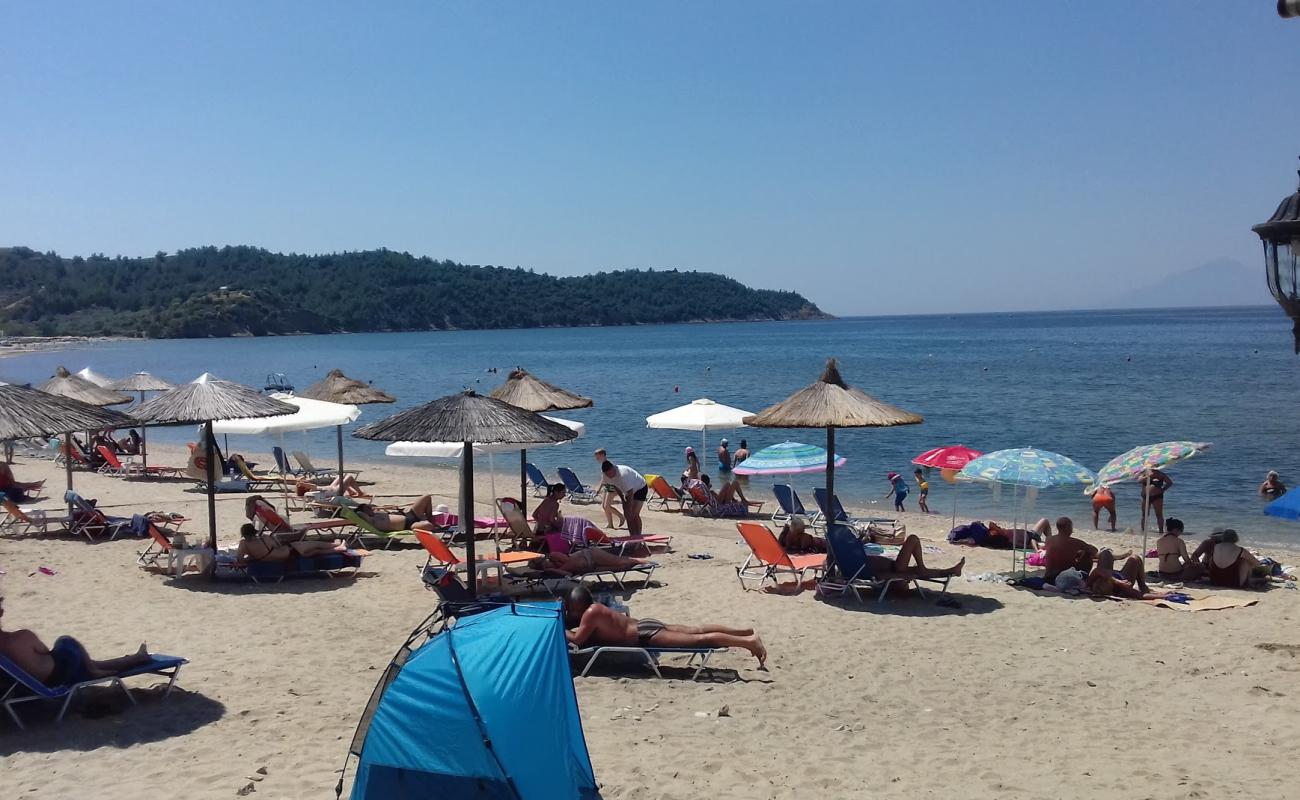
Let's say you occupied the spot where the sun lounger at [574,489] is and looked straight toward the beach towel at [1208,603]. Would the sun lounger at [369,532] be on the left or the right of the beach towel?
right

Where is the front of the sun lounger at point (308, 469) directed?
to the viewer's right

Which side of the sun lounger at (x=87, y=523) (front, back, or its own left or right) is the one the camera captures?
right

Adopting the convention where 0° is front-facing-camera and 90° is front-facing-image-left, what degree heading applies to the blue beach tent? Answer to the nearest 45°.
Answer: approximately 225°

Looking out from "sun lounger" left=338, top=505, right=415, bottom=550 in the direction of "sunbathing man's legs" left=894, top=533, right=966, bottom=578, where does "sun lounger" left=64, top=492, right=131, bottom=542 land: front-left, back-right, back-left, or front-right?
back-right

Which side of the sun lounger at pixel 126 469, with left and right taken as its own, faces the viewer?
right

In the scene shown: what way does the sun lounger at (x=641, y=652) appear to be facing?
to the viewer's right

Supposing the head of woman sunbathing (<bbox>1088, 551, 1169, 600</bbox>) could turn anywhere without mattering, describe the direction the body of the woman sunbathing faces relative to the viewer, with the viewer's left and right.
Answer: facing to the right of the viewer

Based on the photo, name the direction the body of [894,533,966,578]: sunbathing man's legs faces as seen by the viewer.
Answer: to the viewer's right

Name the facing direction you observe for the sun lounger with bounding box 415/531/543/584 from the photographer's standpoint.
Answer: facing to the right of the viewer

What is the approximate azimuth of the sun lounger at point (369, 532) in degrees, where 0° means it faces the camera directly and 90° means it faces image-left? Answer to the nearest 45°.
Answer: approximately 270°
